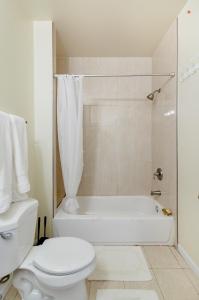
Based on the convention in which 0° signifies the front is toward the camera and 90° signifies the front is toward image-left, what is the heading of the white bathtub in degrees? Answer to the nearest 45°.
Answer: approximately 0°

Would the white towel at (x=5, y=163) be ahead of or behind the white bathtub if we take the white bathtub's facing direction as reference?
ahead

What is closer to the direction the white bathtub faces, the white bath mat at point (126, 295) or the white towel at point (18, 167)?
the white bath mat

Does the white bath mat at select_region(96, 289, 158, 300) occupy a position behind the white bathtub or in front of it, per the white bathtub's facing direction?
in front

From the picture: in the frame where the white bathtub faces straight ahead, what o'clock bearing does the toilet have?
The toilet is roughly at 1 o'clock from the white bathtub.

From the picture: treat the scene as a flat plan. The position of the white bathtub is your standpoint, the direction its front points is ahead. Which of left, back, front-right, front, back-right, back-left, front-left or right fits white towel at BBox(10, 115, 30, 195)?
front-right
